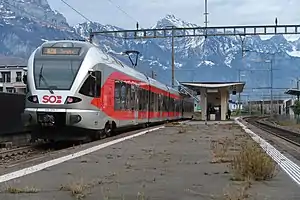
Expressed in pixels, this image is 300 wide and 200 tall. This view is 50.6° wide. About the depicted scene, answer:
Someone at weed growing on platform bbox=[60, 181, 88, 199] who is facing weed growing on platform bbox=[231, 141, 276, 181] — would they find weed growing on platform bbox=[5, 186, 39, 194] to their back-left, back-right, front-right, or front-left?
back-left

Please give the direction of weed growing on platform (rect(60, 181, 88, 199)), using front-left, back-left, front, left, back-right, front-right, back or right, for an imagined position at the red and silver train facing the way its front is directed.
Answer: front-left

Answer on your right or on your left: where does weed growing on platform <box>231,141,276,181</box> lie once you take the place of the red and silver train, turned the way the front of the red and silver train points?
on your left

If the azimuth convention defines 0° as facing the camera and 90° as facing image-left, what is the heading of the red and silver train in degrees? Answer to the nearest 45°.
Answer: approximately 45°
